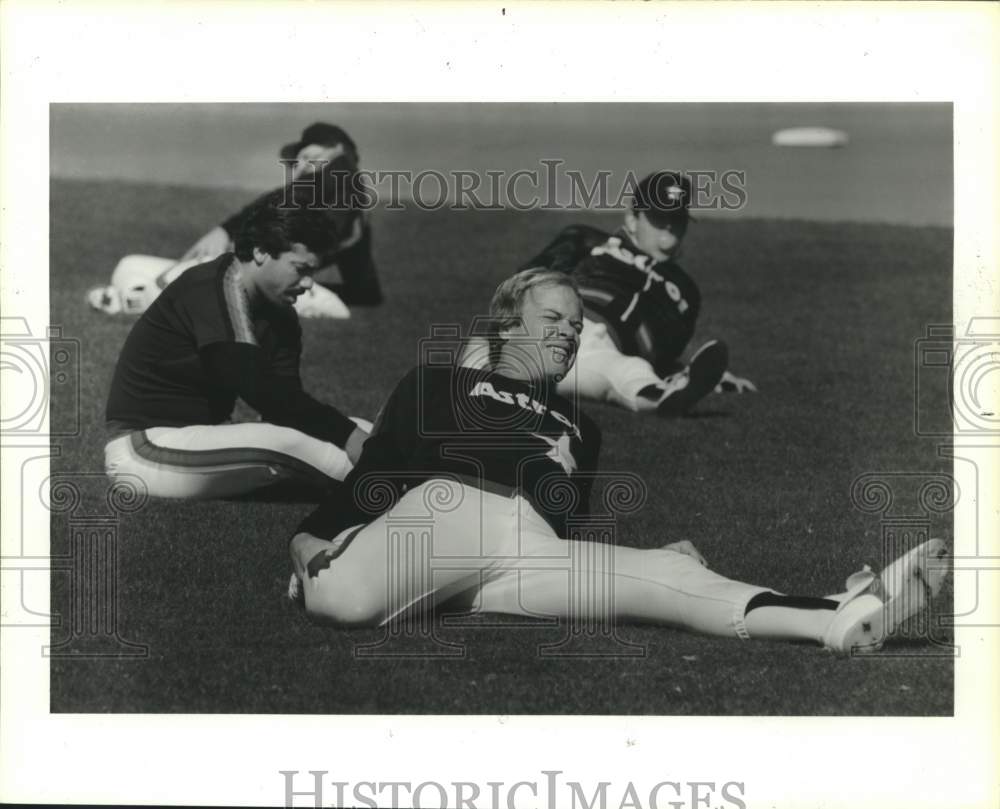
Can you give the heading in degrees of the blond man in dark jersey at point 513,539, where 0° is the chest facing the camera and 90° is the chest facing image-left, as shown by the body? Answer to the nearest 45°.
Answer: approximately 315°

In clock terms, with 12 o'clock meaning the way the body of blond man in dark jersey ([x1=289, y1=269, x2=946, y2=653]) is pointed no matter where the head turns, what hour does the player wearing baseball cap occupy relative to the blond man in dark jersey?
The player wearing baseball cap is roughly at 8 o'clock from the blond man in dark jersey.
